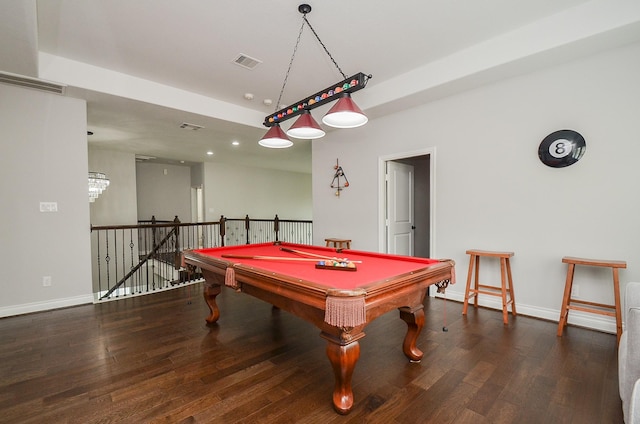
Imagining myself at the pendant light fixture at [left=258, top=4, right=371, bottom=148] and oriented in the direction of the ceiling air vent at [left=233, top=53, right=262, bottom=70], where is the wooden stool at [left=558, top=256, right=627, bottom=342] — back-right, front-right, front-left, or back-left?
back-right

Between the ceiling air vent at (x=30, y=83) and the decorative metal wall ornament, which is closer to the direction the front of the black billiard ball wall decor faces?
the ceiling air vent

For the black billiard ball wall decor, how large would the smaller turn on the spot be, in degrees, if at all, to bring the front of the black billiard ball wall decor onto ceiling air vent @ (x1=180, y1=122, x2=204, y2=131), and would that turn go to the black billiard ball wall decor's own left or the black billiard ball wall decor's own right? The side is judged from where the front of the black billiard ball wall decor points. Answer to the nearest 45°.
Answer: approximately 90° to the black billiard ball wall decor's own right

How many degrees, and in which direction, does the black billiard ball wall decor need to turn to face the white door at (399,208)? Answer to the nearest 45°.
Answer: approximately 90° to its right

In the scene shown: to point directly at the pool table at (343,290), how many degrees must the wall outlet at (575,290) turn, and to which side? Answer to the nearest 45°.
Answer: approximately 45° to its right
